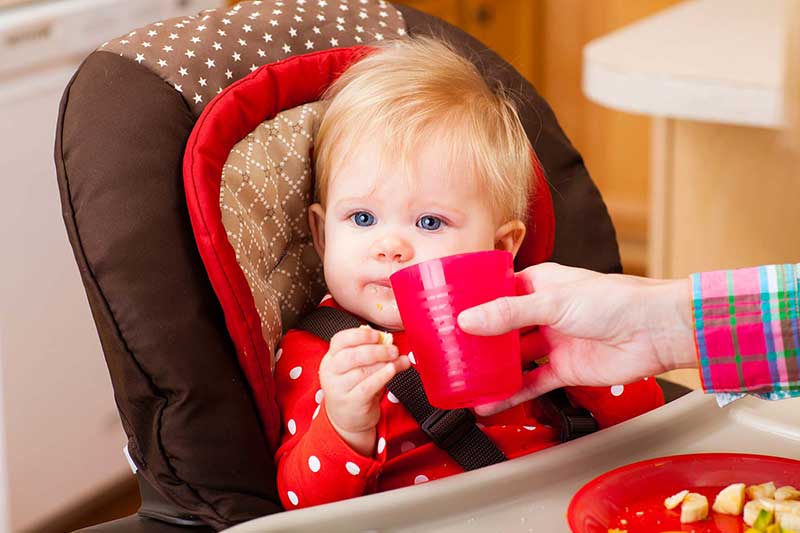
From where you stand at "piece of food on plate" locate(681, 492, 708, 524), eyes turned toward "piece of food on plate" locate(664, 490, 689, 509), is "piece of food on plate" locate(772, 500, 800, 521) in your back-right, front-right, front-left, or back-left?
back-right

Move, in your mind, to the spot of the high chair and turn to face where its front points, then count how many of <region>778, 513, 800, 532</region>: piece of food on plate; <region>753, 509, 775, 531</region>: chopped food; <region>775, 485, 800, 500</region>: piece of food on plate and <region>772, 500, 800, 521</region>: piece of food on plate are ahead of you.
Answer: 4

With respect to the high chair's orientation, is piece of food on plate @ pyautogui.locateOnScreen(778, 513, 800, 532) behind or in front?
in front

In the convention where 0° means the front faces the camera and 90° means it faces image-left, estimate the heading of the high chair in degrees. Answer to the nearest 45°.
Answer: approximately 315°

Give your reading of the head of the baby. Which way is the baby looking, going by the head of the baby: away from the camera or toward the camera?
toward the camera

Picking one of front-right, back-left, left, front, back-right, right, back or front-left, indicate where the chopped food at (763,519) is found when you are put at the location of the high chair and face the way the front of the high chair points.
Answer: front

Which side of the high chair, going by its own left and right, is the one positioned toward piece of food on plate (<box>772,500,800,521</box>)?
front

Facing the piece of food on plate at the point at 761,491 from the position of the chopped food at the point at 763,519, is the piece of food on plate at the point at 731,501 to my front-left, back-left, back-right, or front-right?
front-left

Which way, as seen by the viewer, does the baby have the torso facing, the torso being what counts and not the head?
toward the camera
